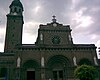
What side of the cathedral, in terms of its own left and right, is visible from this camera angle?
front
